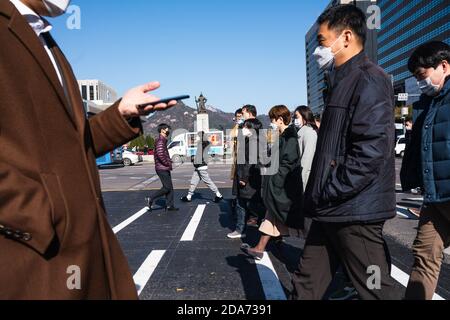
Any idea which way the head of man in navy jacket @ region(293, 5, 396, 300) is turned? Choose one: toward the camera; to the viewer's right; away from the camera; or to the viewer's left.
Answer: to the viewer's left

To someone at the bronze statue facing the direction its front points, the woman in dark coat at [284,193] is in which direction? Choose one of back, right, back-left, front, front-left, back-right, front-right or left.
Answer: front

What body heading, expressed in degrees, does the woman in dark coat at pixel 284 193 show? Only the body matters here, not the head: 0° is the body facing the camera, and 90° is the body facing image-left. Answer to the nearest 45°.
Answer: approximately 90°

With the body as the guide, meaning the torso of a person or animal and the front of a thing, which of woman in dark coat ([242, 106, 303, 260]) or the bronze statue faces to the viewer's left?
the woman in dark coat

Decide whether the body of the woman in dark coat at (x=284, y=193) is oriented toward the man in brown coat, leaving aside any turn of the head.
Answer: no

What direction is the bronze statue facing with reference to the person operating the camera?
facing the viewer

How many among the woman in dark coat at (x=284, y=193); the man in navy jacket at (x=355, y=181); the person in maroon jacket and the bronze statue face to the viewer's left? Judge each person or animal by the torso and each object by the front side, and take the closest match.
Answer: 2

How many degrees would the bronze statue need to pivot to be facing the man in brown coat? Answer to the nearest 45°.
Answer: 0° — it already faces them

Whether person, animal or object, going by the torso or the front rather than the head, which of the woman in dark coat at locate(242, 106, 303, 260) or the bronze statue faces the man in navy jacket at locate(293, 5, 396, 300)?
the bronze statue

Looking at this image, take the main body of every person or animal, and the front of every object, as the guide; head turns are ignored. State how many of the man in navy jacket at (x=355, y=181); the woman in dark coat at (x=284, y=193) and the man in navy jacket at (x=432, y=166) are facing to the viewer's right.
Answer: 0

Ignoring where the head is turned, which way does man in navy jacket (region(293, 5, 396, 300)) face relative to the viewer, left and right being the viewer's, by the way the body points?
facing to the left of the viewer

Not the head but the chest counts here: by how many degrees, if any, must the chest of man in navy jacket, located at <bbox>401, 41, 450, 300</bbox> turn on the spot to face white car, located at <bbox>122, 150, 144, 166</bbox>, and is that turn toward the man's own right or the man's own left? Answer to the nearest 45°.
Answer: approximately 90° to the man's own right

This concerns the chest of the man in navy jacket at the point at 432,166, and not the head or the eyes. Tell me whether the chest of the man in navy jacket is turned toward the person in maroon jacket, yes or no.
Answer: no

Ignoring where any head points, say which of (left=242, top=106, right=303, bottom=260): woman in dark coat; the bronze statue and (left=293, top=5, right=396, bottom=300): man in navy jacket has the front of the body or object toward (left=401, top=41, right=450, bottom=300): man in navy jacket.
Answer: the bronze statue
